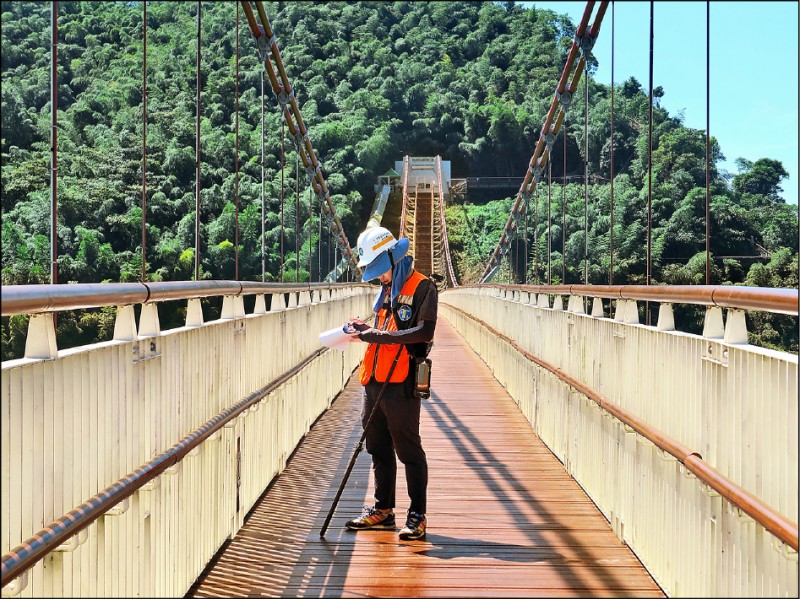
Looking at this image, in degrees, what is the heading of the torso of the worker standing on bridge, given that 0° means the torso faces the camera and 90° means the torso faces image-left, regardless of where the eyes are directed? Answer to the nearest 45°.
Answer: approximately 45°

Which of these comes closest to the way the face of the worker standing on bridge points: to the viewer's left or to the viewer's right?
to the viewer's left
